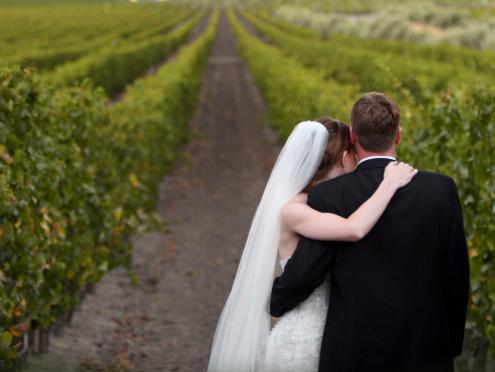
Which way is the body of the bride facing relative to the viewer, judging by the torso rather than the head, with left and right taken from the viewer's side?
facing away from the viewer and to the right of the viewer

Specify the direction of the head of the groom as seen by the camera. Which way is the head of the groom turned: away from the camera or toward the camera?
away from the camera

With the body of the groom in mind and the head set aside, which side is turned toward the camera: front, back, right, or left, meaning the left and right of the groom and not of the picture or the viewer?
back
